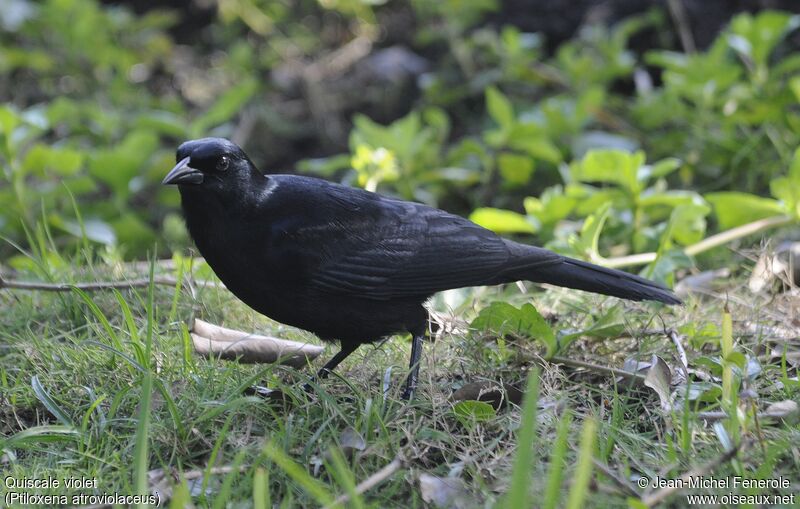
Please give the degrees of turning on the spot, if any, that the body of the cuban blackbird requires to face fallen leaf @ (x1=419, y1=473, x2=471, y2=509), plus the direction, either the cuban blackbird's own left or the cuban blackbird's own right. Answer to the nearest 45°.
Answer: approximately 90° to the cuban blackbird's own left

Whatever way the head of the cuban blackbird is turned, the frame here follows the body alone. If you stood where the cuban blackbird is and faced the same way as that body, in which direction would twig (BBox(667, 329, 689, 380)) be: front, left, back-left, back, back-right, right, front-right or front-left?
back

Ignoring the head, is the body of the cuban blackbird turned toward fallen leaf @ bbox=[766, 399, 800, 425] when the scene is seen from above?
no

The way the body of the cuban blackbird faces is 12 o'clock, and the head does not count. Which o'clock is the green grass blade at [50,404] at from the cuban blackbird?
The green grass blade is roughly at 11 o'clock from the cuban blackbird.

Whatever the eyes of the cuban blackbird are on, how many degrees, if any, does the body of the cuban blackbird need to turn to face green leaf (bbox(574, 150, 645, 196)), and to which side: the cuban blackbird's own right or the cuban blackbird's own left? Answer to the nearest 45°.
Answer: approximately 135° to the cuban blackbird's own right

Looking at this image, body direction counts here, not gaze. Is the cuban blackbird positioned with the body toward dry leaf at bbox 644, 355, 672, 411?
no

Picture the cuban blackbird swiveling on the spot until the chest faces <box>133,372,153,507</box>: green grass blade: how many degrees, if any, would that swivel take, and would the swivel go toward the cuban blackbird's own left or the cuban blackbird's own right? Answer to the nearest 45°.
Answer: approximately 90° to the cuban blackbird's own left

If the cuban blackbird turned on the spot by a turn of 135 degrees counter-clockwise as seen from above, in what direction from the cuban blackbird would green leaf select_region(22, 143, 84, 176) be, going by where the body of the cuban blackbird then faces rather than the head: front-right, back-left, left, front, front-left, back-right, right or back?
back

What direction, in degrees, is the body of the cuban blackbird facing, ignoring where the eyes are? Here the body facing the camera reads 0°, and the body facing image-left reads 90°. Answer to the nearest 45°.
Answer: approximately 90°

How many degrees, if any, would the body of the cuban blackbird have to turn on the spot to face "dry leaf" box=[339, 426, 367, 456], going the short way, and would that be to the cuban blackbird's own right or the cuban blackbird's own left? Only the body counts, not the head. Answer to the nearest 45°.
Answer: approximately 90° to the cuban blackbird's own left

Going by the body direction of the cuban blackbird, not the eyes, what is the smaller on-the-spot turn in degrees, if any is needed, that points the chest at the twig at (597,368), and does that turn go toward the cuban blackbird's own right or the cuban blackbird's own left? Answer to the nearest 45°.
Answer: approximately 180°

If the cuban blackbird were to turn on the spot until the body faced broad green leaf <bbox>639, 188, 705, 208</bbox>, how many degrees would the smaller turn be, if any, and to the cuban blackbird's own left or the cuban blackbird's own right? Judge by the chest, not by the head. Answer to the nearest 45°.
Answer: approximately 135° to the cuban blackbird's own right

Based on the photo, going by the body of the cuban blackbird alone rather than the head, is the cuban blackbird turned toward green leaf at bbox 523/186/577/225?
no

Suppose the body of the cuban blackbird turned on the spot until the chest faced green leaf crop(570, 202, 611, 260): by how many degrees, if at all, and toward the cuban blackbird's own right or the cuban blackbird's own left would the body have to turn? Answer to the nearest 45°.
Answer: approximately 135° to the cuban blackbird's own right
